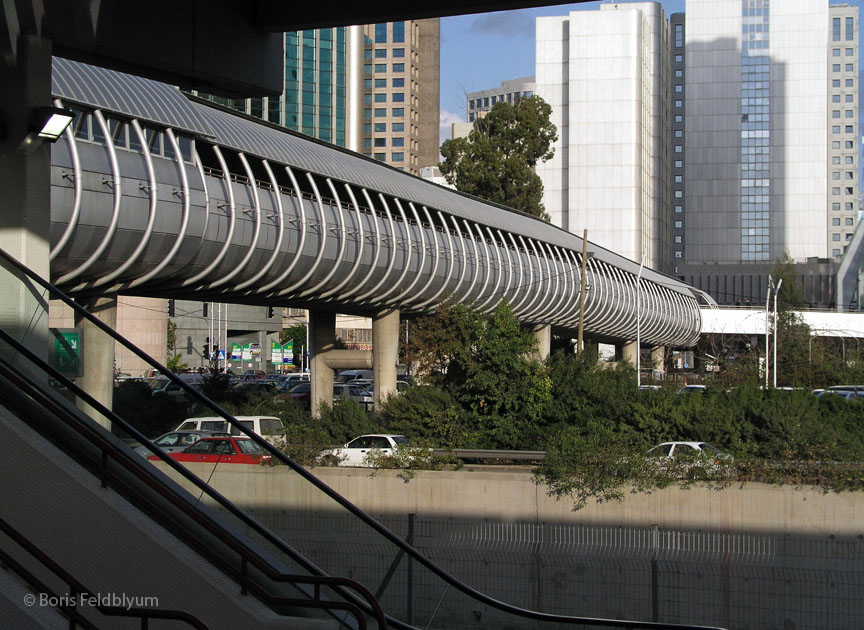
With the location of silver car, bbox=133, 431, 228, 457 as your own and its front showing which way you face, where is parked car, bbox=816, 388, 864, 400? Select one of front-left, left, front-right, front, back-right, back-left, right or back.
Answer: back-right

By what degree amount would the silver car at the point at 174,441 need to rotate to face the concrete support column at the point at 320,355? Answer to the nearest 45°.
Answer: approximately 90° to its right

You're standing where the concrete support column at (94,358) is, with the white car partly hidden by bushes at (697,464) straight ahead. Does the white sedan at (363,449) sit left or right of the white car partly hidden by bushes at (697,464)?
left

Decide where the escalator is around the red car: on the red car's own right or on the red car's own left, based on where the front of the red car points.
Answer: on the red car's own left

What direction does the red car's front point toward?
to the viewer's left

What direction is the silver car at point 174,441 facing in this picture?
to the viewer's left

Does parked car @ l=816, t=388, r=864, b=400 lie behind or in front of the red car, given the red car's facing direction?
behind

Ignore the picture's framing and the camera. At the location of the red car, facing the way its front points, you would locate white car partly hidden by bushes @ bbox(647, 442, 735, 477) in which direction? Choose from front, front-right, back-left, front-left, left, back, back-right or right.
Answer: back-right
